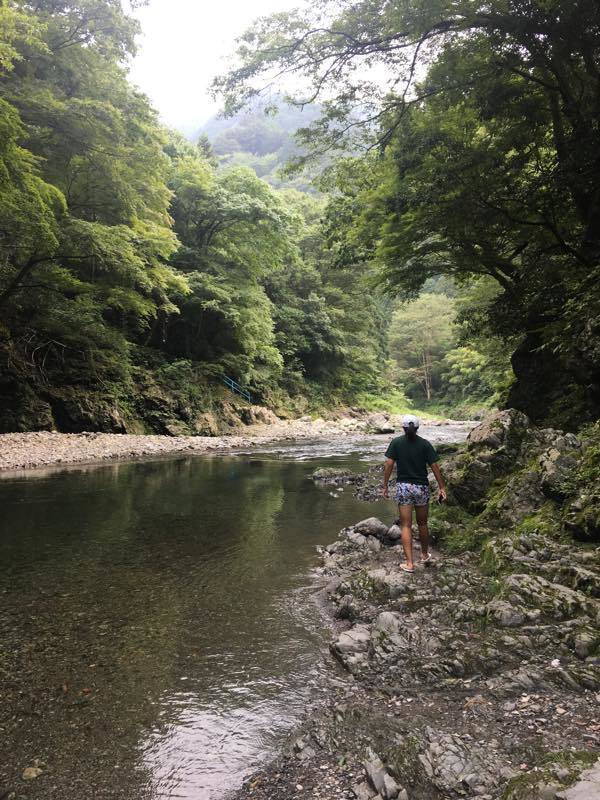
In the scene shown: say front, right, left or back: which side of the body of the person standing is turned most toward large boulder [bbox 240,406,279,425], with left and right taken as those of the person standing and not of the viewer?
front

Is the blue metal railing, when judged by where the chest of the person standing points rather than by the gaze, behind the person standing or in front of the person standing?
in front

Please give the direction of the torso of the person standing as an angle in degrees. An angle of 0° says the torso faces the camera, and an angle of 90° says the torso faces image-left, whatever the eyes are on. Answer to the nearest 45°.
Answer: approximately 180°

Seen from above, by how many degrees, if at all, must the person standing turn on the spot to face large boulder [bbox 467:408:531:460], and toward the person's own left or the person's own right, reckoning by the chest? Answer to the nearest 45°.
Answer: approximately 45° to the person's own right

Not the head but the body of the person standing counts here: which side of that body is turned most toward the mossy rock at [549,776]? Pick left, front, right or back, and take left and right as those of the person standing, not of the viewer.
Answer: back

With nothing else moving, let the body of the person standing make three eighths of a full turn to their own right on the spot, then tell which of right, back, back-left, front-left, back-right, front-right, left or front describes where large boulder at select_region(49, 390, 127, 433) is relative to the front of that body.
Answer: back

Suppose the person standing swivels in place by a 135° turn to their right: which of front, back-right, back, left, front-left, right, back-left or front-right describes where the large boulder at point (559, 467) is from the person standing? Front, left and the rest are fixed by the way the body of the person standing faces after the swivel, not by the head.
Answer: front-left

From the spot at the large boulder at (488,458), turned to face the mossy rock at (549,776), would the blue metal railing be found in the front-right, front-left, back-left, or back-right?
back-right

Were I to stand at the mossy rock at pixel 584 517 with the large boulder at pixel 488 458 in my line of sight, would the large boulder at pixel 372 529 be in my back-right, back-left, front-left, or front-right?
front-left
